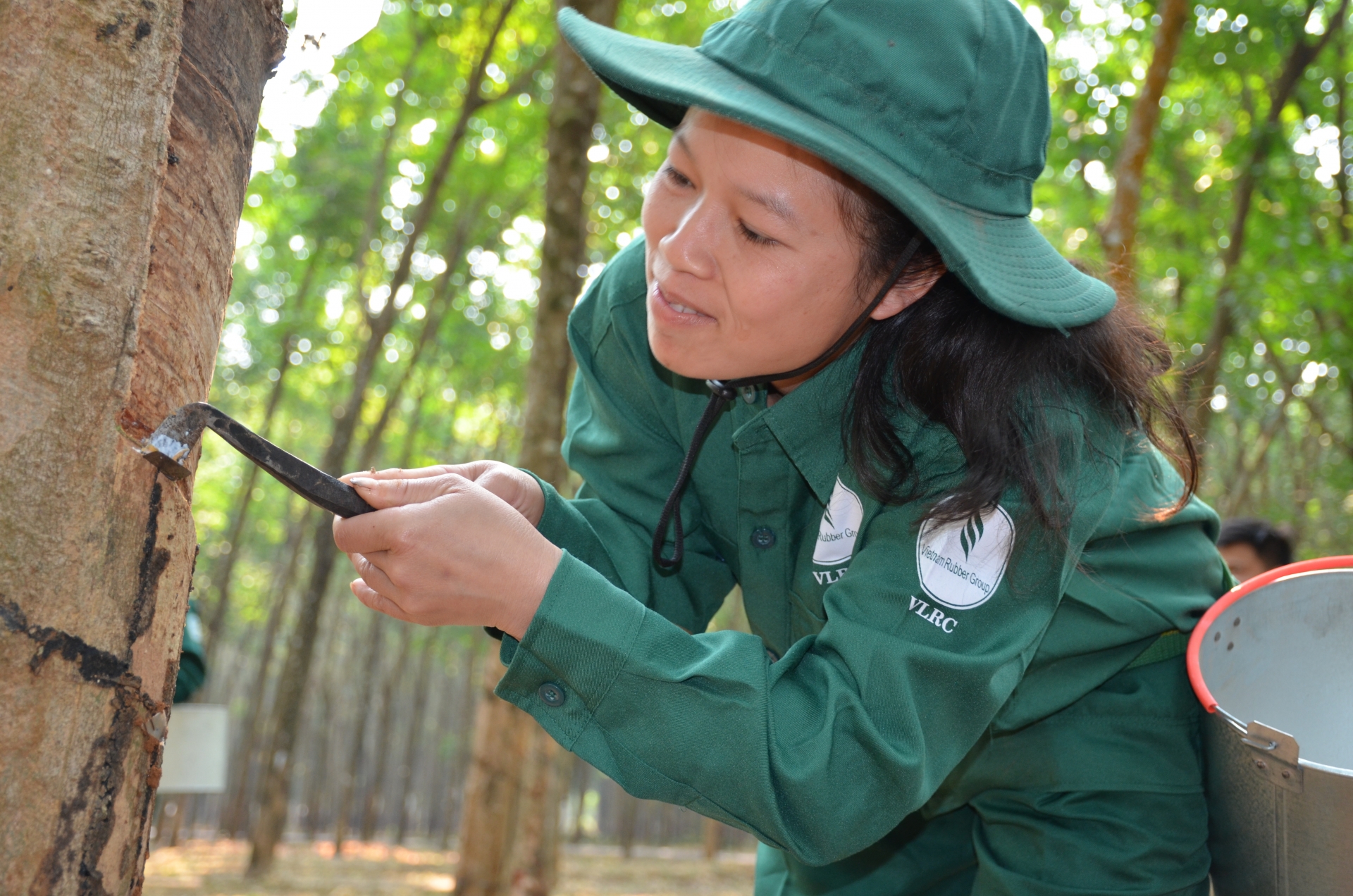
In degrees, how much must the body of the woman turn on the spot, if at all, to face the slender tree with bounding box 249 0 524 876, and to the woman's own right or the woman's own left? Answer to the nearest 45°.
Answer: approximately 90° to the woman's own right

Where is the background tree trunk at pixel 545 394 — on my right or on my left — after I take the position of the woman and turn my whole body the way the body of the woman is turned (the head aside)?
on my right

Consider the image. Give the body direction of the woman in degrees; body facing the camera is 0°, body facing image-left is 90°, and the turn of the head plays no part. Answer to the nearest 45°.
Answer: approximately 45°

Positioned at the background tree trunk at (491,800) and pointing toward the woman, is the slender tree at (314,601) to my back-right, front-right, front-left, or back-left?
back-right

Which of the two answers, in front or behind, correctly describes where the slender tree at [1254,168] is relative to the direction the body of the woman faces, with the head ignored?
behind
